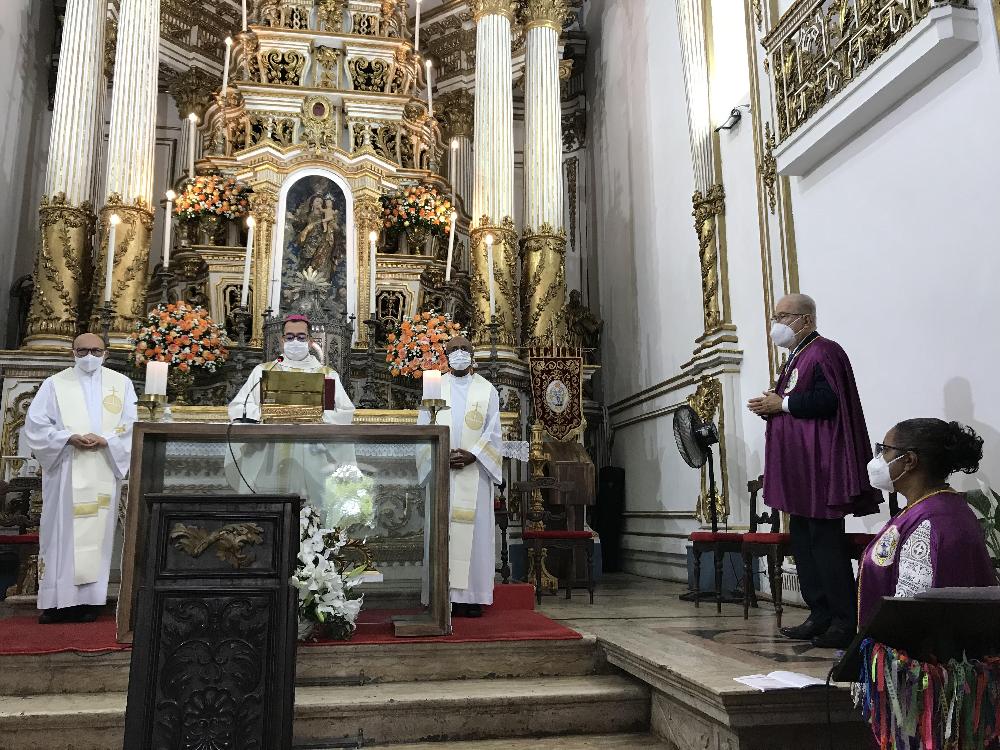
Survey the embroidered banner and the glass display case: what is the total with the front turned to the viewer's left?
0

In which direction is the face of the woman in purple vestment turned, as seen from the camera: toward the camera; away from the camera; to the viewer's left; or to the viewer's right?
to the viewer's left

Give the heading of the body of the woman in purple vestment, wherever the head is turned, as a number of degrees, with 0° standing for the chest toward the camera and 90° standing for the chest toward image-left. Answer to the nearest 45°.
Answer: approximately 90°

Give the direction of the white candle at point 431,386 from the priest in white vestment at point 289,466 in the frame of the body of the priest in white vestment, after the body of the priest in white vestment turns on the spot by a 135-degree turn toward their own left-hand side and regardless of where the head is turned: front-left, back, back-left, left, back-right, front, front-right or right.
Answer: front-right

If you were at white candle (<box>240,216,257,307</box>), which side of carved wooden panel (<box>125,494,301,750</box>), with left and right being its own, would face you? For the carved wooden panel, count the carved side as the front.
back

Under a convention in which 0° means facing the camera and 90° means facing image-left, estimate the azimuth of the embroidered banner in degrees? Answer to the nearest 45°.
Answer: approximately 0°

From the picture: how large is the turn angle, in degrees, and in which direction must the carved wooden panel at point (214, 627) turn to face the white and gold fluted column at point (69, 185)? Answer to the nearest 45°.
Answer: approximately 180°
